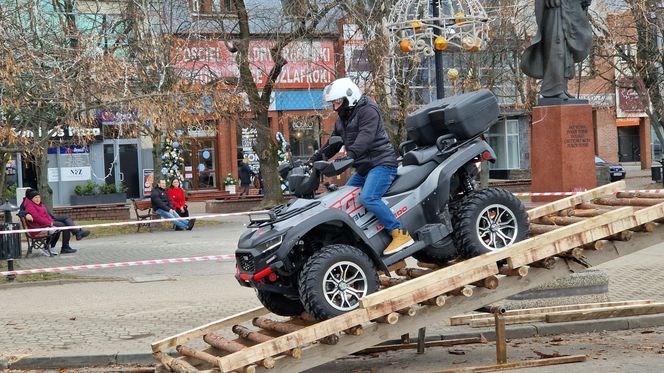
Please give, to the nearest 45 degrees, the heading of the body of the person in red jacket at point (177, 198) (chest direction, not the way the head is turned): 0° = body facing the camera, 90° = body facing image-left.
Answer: approximately 315°

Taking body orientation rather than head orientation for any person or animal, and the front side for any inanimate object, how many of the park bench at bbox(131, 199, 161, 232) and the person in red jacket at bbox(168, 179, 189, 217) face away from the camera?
0

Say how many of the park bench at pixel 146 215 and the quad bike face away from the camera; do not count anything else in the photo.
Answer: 0

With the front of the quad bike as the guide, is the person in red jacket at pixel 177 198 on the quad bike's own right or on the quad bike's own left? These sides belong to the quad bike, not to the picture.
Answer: on the quad bike's own right
